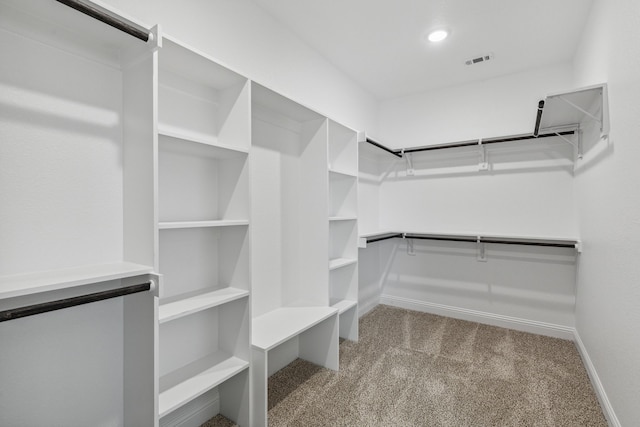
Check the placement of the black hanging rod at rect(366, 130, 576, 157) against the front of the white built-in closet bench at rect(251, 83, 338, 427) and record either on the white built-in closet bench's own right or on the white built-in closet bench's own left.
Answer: on the white built-in closet bench's own left

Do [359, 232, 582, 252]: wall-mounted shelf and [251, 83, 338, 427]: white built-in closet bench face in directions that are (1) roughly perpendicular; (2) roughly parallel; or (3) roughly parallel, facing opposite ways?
roughly perpendicular

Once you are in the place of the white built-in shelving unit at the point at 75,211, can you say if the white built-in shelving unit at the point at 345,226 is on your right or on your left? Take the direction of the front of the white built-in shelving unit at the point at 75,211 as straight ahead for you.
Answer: on your left

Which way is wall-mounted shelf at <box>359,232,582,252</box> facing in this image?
toward the camera

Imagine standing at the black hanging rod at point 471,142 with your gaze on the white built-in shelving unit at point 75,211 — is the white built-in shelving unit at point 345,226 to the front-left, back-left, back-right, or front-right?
front-right

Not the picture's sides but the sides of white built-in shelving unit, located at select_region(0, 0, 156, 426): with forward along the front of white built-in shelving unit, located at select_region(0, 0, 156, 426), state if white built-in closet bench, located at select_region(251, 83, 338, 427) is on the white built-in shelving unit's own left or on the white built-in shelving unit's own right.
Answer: on the white built-in shelving unit's own left

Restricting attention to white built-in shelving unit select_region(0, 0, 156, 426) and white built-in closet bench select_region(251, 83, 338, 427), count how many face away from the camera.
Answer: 0

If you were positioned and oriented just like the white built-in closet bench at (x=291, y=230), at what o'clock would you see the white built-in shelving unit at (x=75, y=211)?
the white built-in shelving unit at (x=75, y=211) is roughly at 3 o'clock from the white built-in closet bench at (x=291, y=230).

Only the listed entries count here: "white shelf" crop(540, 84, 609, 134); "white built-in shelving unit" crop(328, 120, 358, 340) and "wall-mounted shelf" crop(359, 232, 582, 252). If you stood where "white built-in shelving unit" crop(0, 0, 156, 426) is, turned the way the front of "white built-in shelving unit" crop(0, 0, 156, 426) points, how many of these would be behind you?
0

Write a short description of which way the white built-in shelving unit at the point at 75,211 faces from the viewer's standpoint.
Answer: facing the viewer and to the right of the viewer

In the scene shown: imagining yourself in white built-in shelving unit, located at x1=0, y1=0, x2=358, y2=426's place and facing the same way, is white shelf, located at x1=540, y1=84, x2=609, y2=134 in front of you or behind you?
in front

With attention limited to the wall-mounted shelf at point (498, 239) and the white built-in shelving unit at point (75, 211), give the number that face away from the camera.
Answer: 0

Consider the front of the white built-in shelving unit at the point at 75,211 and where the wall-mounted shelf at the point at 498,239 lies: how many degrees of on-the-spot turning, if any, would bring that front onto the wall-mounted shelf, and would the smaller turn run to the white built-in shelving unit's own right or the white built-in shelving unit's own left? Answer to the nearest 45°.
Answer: approximately 45° to the white built-in shelving unit's own left

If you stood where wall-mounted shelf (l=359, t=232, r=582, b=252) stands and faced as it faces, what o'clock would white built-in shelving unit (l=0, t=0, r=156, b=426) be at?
The white built-in shelving unit is roughly at 1 o'clock from the wall-mounted shelf.

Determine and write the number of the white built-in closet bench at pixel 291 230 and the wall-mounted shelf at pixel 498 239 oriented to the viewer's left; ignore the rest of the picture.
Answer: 0

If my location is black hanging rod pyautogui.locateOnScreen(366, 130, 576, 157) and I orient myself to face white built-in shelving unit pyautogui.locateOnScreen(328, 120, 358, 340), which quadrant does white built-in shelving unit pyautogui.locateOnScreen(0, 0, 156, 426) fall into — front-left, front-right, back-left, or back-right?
front-left

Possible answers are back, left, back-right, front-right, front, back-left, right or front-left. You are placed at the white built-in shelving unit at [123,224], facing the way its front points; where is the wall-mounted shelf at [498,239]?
front-left
